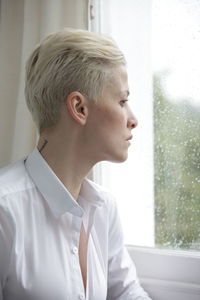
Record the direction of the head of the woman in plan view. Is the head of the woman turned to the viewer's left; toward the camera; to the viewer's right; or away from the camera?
to the viewer's right

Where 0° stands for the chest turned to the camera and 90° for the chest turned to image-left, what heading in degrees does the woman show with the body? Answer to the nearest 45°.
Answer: approximately 315°

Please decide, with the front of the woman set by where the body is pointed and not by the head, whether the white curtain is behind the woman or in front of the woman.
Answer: behind
